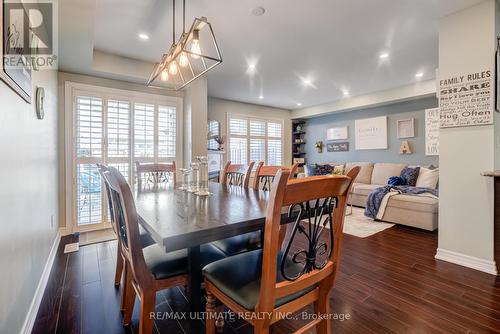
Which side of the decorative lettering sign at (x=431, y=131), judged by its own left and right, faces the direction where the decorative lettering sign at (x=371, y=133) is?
right

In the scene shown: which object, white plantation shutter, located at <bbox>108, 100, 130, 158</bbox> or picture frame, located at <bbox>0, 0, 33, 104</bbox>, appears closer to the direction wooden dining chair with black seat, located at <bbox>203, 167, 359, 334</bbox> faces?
the white plantation shutter

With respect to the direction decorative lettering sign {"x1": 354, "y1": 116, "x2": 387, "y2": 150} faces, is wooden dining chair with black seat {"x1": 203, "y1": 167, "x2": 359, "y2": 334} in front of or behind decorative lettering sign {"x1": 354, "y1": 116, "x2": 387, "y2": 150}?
in front

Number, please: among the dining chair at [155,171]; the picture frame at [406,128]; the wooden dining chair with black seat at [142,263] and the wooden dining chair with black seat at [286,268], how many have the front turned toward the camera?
2

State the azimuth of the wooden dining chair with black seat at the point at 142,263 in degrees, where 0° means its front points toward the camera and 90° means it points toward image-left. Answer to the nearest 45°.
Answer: approximately 225°

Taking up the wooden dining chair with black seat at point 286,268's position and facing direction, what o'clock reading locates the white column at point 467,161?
The white column is roughly at 3 o'clock from the wooden dining chair with black seat.

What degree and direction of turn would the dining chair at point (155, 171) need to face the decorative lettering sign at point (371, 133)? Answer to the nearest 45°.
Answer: approximately 90° to its left

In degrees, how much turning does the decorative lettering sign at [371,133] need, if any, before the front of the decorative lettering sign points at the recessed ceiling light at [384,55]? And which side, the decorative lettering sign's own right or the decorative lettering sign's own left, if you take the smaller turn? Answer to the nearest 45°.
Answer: approximately 45° to the decorative lettering sign's own left

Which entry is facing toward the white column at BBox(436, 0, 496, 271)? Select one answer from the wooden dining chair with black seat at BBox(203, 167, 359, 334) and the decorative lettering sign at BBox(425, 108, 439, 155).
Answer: the decorative lettering sign

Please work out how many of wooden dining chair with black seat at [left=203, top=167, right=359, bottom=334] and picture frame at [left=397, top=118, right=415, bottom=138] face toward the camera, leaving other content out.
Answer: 1

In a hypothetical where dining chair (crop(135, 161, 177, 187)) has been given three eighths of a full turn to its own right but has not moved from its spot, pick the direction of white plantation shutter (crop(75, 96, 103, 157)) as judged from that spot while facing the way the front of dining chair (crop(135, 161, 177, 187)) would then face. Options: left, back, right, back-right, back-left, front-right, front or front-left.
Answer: front

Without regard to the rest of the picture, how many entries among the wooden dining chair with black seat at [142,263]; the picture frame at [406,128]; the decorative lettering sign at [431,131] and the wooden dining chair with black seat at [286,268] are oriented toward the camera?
2

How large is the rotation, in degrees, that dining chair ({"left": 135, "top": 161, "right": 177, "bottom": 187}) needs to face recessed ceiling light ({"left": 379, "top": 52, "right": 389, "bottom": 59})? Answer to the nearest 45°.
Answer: approximately 90° to its left
